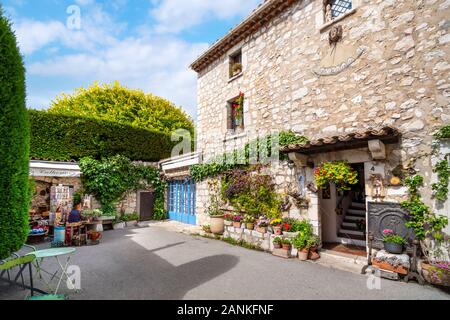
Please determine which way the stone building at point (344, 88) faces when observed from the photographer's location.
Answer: facing the viewer and to the left of the viewer

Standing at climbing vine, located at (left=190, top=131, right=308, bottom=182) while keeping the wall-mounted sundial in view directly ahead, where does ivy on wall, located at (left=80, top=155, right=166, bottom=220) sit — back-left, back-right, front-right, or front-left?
back-right
